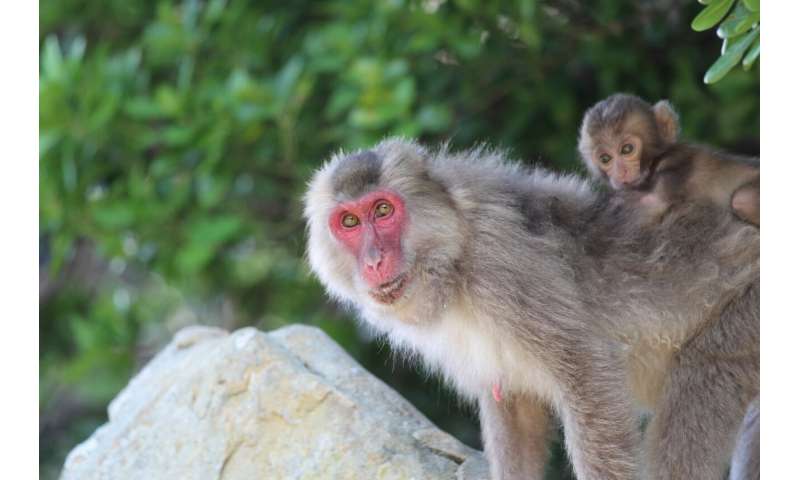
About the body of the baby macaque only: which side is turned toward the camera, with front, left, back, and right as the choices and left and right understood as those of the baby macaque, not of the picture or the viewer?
left
